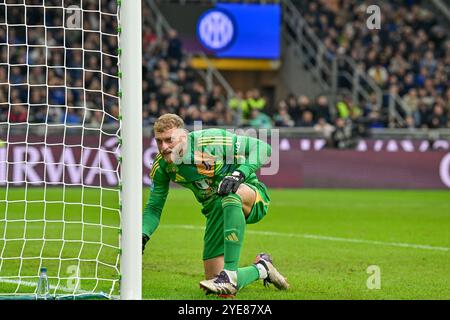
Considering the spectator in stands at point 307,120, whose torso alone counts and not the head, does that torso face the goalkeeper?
yes

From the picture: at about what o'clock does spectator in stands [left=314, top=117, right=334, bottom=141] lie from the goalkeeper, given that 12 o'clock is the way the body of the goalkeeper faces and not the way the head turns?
The spectator in stands is roughly at 5 o'clock from the goalkeeper.

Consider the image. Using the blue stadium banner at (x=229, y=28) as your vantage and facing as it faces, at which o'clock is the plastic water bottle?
The plastic water bottle is roughly at 12 o'clock from the blue stadium banner.

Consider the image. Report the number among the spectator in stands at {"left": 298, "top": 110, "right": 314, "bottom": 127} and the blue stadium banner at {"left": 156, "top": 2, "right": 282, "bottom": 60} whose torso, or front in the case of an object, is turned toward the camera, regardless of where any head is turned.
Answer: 2
